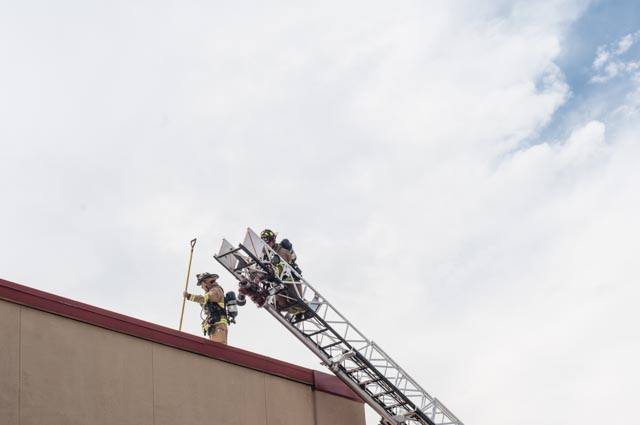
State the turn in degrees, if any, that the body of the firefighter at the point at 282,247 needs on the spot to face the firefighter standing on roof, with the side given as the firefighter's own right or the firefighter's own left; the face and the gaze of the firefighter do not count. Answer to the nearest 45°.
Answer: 0° — they already face them

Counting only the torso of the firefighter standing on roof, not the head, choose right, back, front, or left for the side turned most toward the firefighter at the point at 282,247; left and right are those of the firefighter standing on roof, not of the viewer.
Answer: back

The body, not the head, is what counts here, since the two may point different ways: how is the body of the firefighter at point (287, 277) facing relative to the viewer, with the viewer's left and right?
facing to the left of the viewer

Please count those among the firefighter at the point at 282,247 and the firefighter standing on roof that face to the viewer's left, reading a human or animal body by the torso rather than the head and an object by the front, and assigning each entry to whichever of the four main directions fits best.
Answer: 2

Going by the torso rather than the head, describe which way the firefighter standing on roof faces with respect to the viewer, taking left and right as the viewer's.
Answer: facing to the left of the viewer

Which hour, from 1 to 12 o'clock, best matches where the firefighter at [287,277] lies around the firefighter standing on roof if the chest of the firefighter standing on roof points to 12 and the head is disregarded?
The firefighter is roughly at 7 o'clock from the firefighter standing on roof.
